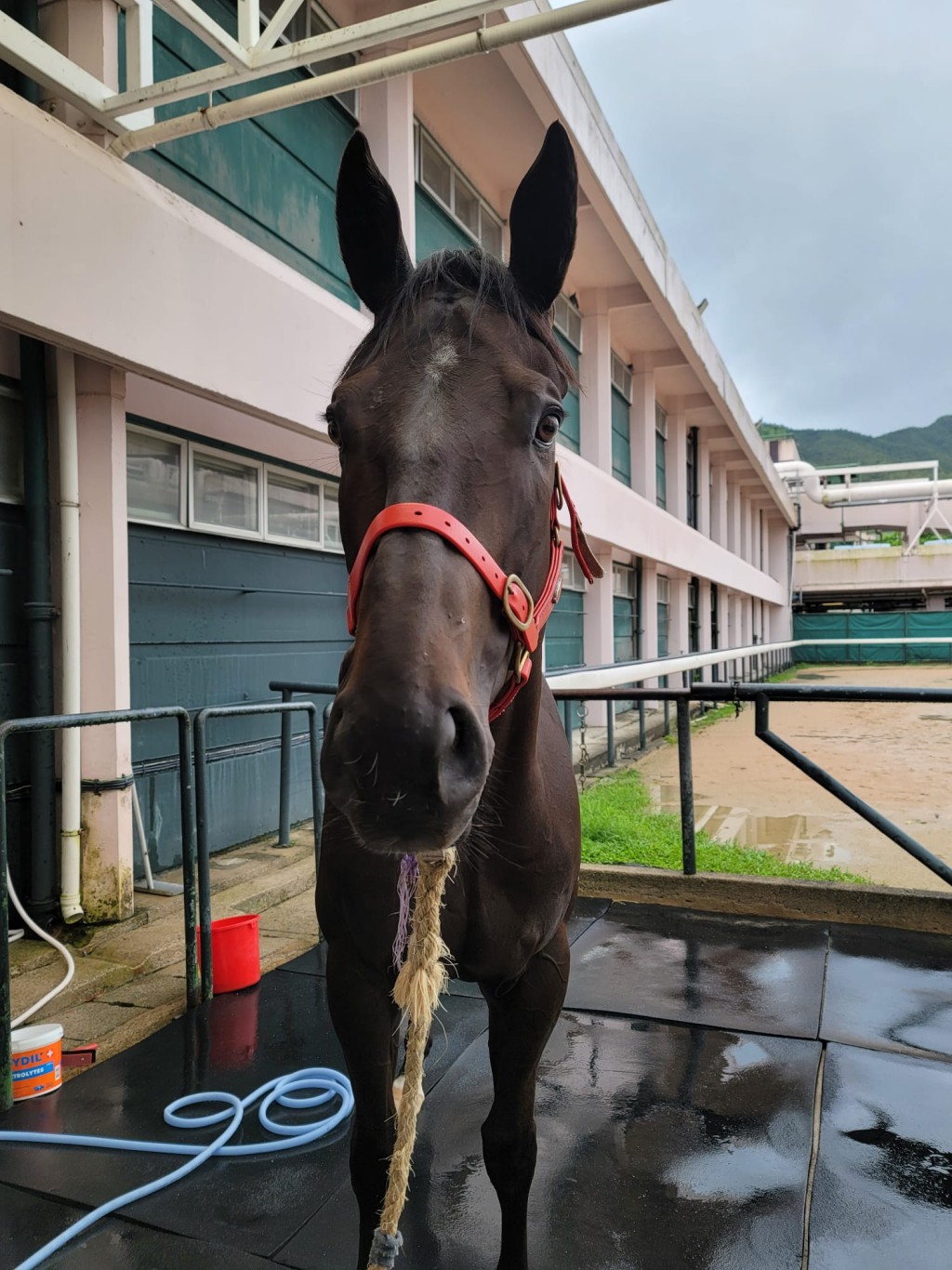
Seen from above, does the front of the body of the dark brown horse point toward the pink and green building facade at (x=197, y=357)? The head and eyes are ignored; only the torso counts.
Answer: no

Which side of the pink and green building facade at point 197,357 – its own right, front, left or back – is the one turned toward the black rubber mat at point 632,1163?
front

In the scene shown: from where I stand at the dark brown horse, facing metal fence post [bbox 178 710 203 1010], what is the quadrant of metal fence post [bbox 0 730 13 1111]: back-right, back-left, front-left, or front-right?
front-left

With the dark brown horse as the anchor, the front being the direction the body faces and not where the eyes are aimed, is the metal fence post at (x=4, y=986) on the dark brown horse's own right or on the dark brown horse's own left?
on the dark brown horse's own right

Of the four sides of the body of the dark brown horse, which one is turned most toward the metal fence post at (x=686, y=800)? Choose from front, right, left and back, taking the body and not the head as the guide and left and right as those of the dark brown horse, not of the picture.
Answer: back

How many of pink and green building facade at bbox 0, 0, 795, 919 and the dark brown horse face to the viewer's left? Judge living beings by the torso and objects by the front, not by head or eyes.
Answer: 0

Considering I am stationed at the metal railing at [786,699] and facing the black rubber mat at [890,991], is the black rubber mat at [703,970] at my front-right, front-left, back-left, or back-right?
front-right

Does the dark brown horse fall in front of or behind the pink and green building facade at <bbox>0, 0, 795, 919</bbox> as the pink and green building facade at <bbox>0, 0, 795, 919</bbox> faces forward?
in front

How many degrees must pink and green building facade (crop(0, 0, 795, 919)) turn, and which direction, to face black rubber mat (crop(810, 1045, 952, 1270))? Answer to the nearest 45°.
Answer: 0° — it already faces it

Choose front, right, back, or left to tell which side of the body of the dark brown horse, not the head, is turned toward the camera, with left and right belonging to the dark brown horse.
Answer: front

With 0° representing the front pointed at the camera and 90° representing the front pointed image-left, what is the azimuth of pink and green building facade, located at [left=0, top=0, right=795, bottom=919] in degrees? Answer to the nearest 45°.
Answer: approximately 315°

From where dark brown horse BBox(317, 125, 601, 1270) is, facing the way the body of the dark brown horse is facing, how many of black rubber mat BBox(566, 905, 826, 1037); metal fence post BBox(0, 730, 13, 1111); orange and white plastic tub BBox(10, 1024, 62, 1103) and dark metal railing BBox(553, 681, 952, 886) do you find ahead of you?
0
